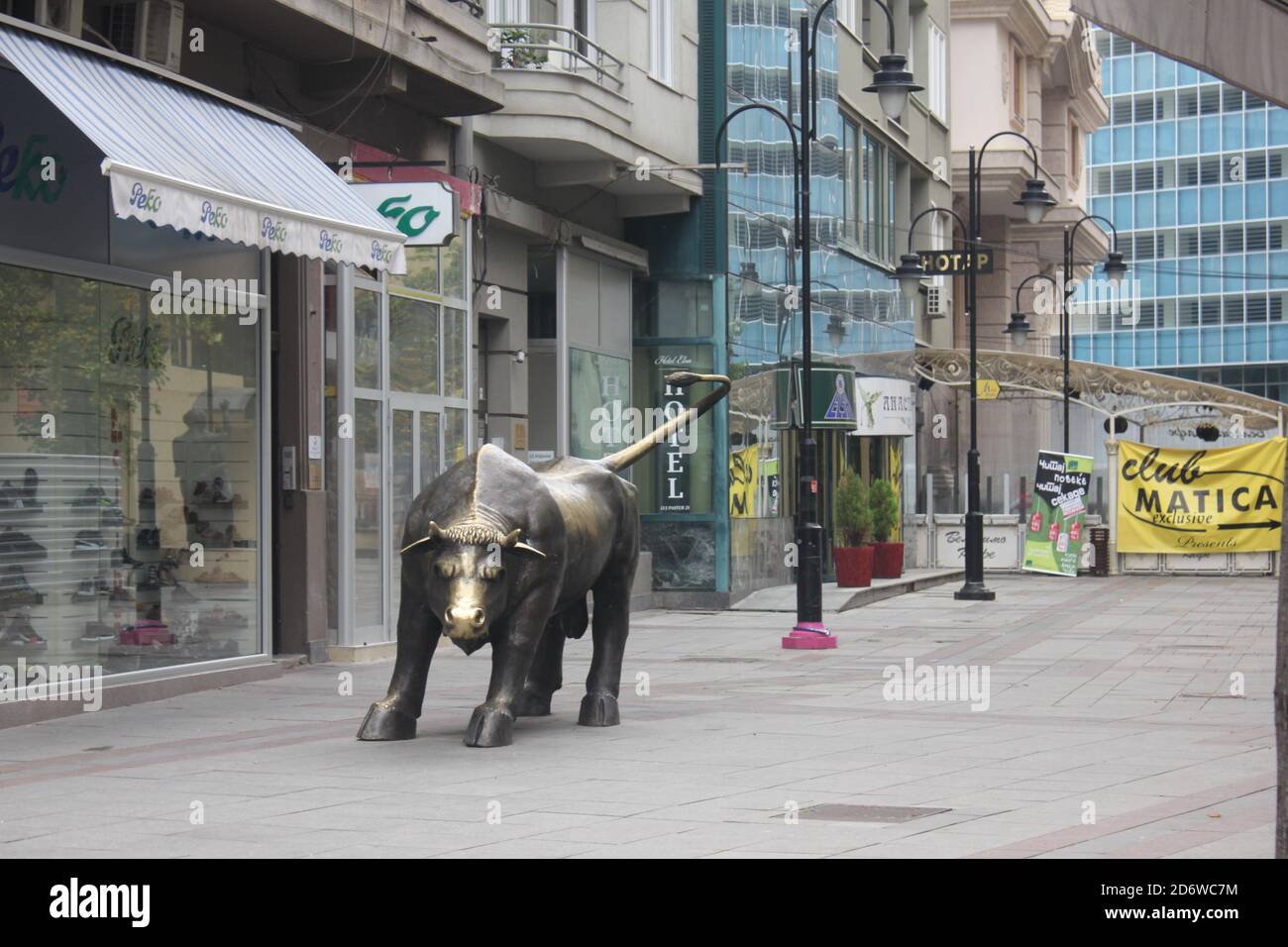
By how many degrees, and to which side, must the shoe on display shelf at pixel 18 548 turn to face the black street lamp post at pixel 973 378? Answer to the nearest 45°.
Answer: approximately 45° to its left

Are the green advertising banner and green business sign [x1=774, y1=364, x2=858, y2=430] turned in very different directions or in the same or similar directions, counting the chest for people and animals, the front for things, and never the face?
same or similar directions

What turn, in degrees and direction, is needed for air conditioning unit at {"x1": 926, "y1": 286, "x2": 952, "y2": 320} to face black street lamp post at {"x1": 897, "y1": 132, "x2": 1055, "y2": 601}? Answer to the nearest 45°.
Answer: approximately 45° to its left

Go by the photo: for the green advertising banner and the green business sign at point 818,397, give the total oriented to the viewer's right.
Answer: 0

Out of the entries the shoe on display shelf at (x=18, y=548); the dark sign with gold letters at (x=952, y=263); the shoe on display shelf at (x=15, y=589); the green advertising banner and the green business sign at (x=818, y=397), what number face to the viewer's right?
2

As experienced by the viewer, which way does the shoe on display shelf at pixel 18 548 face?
facing to the right of the viewer

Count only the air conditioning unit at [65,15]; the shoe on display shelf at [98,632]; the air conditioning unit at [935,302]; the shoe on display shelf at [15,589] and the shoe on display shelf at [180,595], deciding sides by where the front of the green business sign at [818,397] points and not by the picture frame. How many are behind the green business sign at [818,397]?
1

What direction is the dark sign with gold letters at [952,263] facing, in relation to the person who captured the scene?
facing the viewer

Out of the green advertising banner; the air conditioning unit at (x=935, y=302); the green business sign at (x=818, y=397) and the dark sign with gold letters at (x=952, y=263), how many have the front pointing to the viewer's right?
0

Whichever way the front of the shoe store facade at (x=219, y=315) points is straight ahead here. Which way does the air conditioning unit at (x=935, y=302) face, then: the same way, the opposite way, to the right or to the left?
to the right

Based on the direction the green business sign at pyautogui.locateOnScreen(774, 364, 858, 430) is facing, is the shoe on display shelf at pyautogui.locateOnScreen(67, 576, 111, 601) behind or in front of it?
in front

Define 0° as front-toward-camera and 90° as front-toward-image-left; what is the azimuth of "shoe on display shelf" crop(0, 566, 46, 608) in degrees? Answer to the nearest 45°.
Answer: approximately 270°

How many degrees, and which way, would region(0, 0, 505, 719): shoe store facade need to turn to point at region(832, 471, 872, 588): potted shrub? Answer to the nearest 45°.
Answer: approximately 90° to its left
